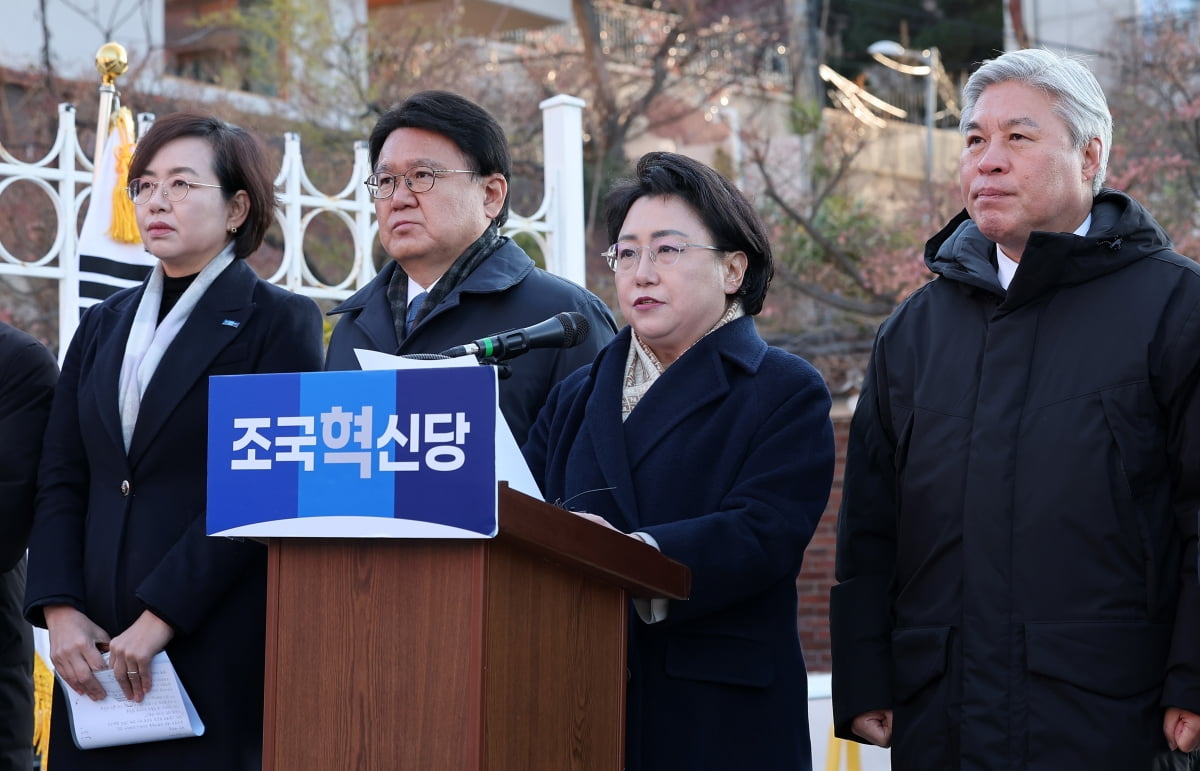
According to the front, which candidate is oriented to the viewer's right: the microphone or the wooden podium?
the microphone

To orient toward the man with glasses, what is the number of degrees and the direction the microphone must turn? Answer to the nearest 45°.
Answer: approximately 90° to its left

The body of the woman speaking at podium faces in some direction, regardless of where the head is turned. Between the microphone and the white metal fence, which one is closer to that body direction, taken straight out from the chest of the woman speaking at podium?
the microphone

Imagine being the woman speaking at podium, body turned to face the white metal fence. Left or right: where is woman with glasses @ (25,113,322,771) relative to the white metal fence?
left

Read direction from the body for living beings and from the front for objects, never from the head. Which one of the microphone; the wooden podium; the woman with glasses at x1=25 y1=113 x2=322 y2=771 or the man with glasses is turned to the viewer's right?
the microphone

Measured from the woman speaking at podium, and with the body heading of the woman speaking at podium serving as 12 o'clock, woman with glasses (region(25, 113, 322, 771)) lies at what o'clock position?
The woman with glasses is roughly at 2 o'clock from the woman speaking at podium.

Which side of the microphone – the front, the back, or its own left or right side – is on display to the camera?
right

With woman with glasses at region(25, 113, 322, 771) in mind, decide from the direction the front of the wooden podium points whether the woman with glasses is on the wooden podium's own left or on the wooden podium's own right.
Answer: on the wooden podium's own right

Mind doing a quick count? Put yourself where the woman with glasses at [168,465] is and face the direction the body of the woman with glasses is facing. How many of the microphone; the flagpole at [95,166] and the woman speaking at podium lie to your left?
2

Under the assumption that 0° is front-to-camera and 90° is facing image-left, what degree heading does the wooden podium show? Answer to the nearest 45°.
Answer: approximately 45°

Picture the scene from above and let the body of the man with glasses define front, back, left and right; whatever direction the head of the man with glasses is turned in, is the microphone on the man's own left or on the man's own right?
on the man's own left
